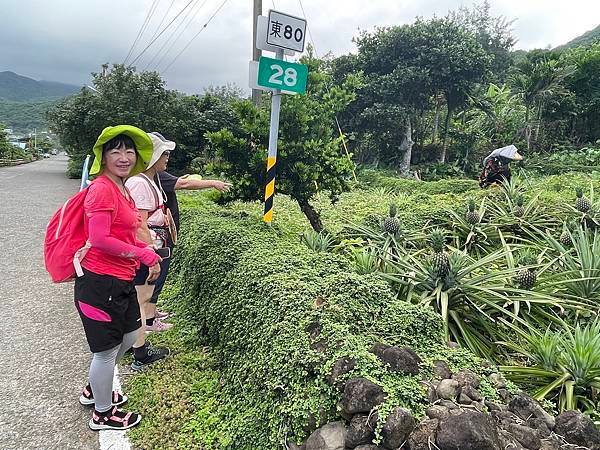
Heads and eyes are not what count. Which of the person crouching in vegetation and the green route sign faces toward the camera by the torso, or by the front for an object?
the green route sign

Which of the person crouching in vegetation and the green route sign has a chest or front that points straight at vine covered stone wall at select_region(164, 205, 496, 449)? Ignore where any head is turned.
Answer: the green route sign

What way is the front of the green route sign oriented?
toward the camera

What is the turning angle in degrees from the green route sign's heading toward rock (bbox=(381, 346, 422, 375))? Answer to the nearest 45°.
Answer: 0° — it already faces it

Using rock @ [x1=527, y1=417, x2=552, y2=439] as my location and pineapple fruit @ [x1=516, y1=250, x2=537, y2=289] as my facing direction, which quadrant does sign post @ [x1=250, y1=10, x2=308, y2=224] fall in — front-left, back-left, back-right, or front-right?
front-left

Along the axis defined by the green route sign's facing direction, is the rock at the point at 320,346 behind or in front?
in front

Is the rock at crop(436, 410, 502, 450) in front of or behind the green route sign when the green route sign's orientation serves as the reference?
in front

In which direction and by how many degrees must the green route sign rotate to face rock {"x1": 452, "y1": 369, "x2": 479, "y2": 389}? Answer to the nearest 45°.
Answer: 0° — it already faces it
